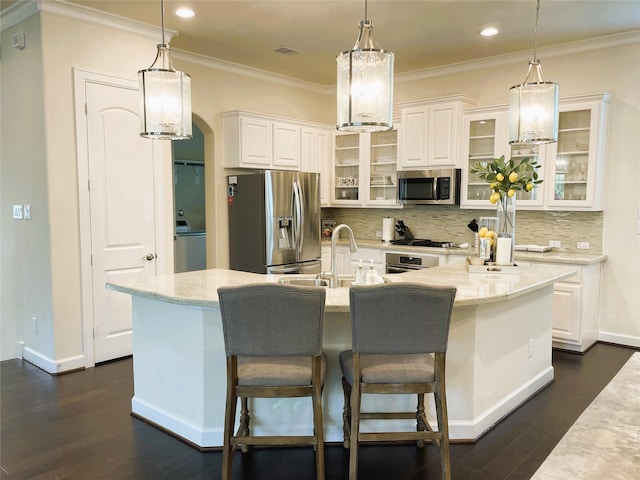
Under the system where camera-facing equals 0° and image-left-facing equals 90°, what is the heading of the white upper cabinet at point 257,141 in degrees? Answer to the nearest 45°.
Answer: approximately 315°

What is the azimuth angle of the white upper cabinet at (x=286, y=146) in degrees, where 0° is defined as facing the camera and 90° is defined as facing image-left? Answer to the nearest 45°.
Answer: approximately 315°

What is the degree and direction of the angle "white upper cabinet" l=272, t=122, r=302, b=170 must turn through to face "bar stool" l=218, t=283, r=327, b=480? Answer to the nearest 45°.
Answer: approximately 45° to its right

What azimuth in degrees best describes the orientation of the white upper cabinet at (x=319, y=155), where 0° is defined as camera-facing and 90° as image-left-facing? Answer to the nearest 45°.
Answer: approximately 315°

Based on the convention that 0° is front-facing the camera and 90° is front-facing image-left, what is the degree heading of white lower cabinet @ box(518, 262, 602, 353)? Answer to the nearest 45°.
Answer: approximately 45°

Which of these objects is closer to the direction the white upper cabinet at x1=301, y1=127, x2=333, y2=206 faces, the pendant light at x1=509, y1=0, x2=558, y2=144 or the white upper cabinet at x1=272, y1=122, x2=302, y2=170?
the pendant light
